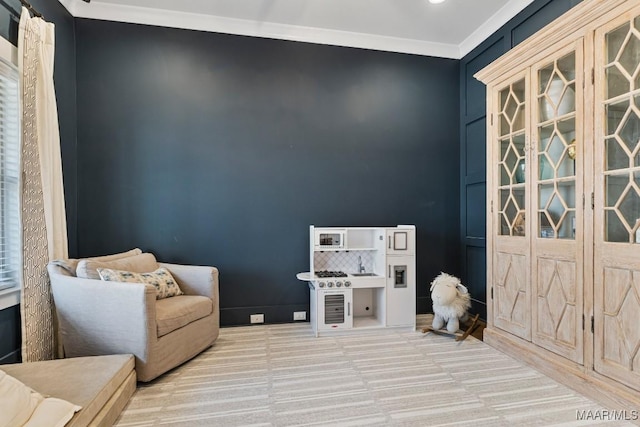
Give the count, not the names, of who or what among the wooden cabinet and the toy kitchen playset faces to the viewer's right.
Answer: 0

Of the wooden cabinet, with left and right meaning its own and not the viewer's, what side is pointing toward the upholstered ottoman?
front

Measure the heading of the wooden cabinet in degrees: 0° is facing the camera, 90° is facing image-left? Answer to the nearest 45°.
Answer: approximately 45°

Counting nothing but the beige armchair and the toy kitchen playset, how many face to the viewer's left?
0

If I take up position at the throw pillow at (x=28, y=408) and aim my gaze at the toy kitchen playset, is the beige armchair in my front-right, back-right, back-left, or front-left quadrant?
front-left

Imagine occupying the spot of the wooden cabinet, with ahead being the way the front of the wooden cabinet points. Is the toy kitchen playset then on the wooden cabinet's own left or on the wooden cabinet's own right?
on the wooden cabinet's own right

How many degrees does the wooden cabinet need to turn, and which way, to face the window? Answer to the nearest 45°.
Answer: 0° — it already faces it

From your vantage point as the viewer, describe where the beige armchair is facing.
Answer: facing the viewer and to the right of the viewer

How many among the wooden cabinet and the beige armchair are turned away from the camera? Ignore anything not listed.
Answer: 0

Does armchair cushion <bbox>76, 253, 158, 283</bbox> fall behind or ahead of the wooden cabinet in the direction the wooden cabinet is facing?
ahead

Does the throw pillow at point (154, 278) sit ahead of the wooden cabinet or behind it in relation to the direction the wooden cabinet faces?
ahead

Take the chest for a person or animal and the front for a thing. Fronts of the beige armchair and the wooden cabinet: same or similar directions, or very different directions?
very different directions

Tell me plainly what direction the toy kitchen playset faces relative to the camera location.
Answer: facing the viewer

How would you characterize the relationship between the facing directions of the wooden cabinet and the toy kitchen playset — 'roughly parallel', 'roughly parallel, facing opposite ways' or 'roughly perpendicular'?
roughly perpendicular

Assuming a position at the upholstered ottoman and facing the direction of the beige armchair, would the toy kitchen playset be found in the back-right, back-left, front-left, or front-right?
front-right

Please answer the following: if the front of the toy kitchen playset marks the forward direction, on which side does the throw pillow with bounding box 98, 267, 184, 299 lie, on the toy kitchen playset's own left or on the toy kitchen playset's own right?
on the toy kitchen playset's own right
